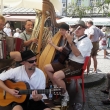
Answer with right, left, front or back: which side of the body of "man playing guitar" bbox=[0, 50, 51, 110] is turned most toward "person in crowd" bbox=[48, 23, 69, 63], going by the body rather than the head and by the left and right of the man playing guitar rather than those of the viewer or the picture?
left

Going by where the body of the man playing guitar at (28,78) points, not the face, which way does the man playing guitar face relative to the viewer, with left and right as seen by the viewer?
facing the viewer and to the right of the viewer

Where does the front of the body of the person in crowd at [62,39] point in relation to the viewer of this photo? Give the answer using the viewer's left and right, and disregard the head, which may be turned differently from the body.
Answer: facing the viewer and to the left of the viewer

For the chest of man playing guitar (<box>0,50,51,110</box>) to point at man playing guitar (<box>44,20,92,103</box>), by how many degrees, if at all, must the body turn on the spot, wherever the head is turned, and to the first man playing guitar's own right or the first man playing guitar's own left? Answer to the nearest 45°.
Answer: approximately 90° to the first man playing guitar's own left

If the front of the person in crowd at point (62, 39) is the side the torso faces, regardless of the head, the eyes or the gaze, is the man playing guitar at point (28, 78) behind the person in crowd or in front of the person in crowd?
in front

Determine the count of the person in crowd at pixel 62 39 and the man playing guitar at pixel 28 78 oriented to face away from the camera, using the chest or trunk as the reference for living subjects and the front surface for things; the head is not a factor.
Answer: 0

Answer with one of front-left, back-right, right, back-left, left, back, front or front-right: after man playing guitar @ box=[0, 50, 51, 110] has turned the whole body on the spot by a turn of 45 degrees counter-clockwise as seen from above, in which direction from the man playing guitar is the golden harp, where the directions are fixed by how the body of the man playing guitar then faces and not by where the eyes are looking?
left
